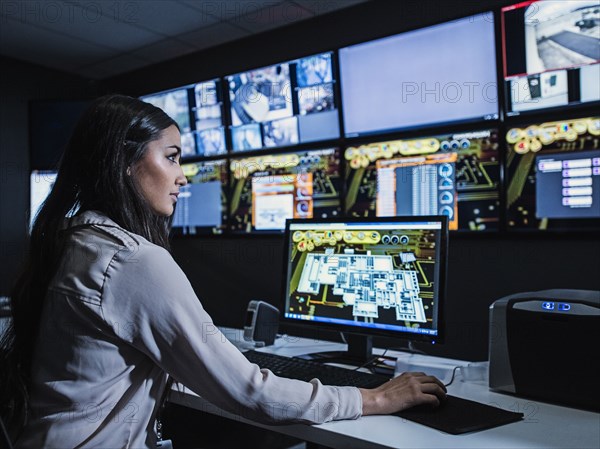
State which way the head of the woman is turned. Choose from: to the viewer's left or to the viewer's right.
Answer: to the viewer's right

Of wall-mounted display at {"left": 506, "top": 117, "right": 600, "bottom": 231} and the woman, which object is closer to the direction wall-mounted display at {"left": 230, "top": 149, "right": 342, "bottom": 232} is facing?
the woman

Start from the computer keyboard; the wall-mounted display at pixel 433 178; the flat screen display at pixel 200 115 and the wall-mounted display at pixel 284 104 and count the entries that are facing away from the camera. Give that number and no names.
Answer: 0

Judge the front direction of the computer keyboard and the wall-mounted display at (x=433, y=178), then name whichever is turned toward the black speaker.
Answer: the wall-mounted display

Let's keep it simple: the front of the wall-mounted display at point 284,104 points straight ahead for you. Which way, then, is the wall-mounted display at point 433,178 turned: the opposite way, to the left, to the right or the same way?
the same way

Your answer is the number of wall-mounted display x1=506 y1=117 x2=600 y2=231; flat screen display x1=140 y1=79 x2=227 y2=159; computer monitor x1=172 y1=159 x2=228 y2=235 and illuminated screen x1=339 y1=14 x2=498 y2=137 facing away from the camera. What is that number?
0

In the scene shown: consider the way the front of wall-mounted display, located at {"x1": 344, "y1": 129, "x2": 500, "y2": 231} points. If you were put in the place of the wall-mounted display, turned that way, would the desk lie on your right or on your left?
on your left

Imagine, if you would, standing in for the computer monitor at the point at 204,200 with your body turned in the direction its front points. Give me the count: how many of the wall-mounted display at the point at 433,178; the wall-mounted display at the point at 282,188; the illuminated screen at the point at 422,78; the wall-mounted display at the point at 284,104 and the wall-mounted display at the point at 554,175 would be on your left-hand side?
5

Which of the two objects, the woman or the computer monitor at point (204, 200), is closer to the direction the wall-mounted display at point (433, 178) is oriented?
the woman

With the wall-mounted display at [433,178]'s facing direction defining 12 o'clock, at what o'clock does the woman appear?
The woman is roughly at 11 o'clock from the wall-mounted display.

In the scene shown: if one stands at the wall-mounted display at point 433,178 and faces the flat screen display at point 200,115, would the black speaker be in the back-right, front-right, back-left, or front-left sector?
front-left

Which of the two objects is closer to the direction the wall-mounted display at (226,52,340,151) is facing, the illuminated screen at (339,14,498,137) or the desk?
the desk

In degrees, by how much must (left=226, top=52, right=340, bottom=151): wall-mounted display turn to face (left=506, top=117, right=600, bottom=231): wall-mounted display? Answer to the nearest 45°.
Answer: approximately 90° to its left

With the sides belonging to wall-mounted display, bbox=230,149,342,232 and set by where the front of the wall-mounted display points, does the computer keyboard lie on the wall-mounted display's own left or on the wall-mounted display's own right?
on the wall-mounted display's own left

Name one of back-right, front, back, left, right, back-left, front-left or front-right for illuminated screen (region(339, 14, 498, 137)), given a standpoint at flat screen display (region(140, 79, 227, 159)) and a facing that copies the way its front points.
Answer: left

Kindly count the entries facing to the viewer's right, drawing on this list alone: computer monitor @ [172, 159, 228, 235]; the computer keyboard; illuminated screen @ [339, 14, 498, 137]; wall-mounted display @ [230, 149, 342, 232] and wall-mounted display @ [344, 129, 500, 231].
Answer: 0

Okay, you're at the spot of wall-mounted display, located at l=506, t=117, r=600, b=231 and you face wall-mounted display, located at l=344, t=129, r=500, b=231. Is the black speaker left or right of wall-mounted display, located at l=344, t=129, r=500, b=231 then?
left

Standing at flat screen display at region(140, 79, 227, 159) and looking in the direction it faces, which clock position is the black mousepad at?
The black mousepad is roughly at 10 o'clock from the flat screen display.

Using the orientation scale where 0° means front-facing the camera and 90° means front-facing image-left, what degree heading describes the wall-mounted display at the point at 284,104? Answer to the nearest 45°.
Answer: approximately 45°

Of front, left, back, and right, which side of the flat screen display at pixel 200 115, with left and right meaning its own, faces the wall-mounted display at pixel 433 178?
left
